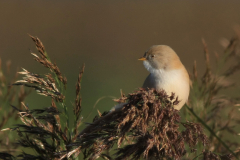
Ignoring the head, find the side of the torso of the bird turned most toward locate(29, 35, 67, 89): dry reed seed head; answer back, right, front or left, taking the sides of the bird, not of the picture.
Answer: front

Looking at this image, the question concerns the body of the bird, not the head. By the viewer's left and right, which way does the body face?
facing the viewer and to the left of the viewer

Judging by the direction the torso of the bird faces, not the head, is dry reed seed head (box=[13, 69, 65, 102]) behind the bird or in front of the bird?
in front
